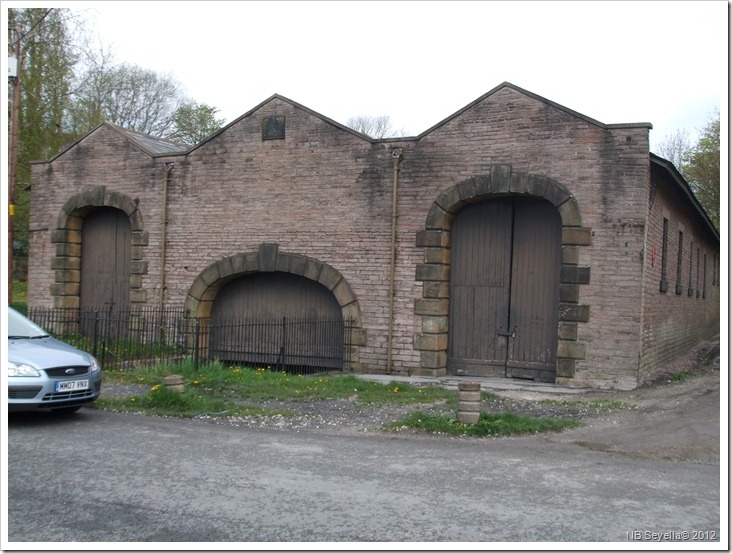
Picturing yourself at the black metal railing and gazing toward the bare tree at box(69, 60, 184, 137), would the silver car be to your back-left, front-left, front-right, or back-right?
back-left

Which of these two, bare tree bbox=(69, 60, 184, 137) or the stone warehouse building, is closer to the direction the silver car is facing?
the stone warehouse building

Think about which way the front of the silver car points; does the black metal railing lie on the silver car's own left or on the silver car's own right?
on the silver car's own left

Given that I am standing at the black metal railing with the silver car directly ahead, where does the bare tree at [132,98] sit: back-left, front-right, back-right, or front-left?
back-right

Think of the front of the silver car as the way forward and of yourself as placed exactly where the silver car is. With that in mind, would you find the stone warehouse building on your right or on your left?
on your left

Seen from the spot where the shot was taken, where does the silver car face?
facing the viewer and to the right of the viewer

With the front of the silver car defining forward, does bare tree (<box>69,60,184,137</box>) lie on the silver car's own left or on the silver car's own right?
on the silver car's own left
